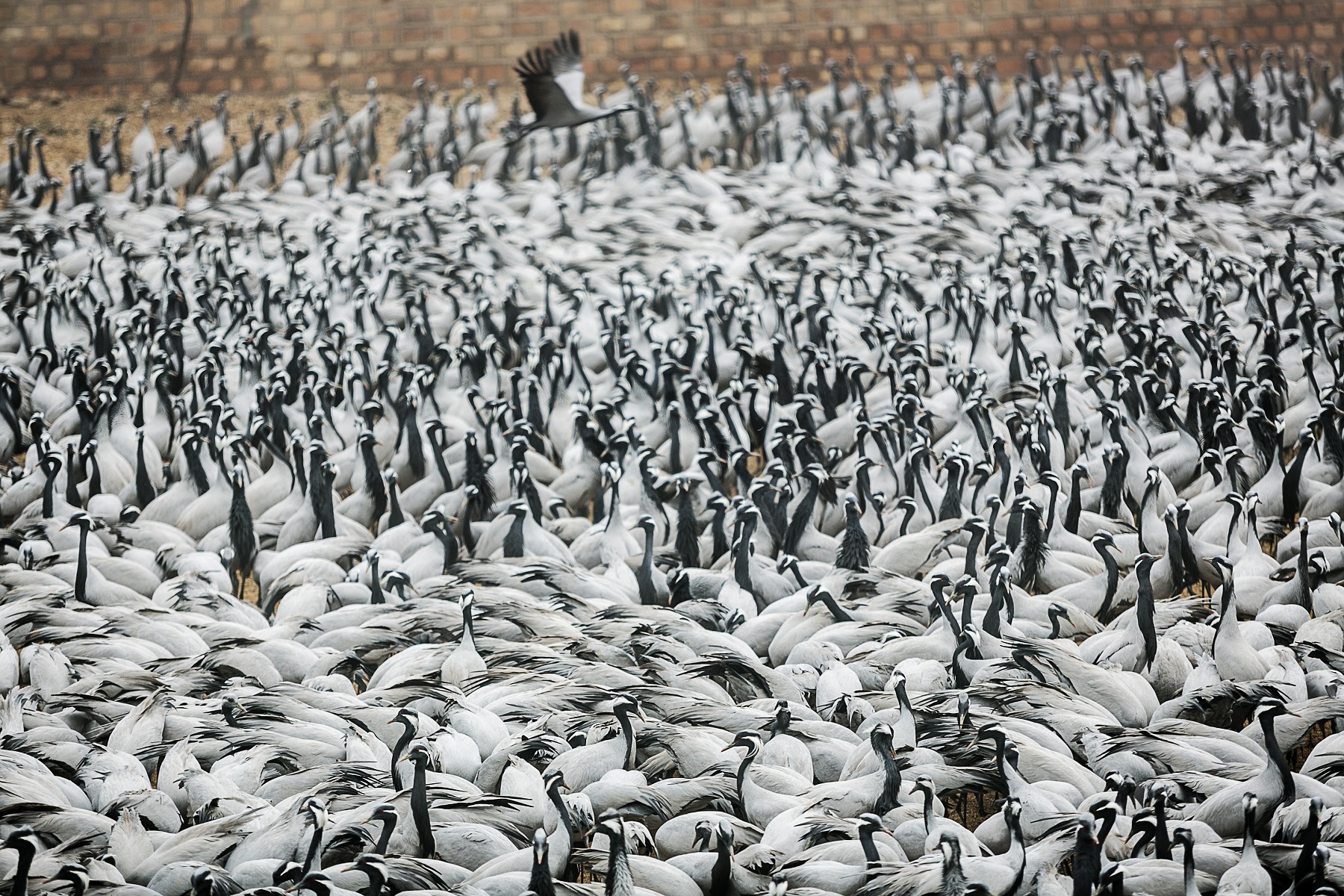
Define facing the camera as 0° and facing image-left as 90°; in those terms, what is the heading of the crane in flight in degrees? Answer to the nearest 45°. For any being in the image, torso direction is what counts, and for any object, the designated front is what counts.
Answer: approximately 270°
